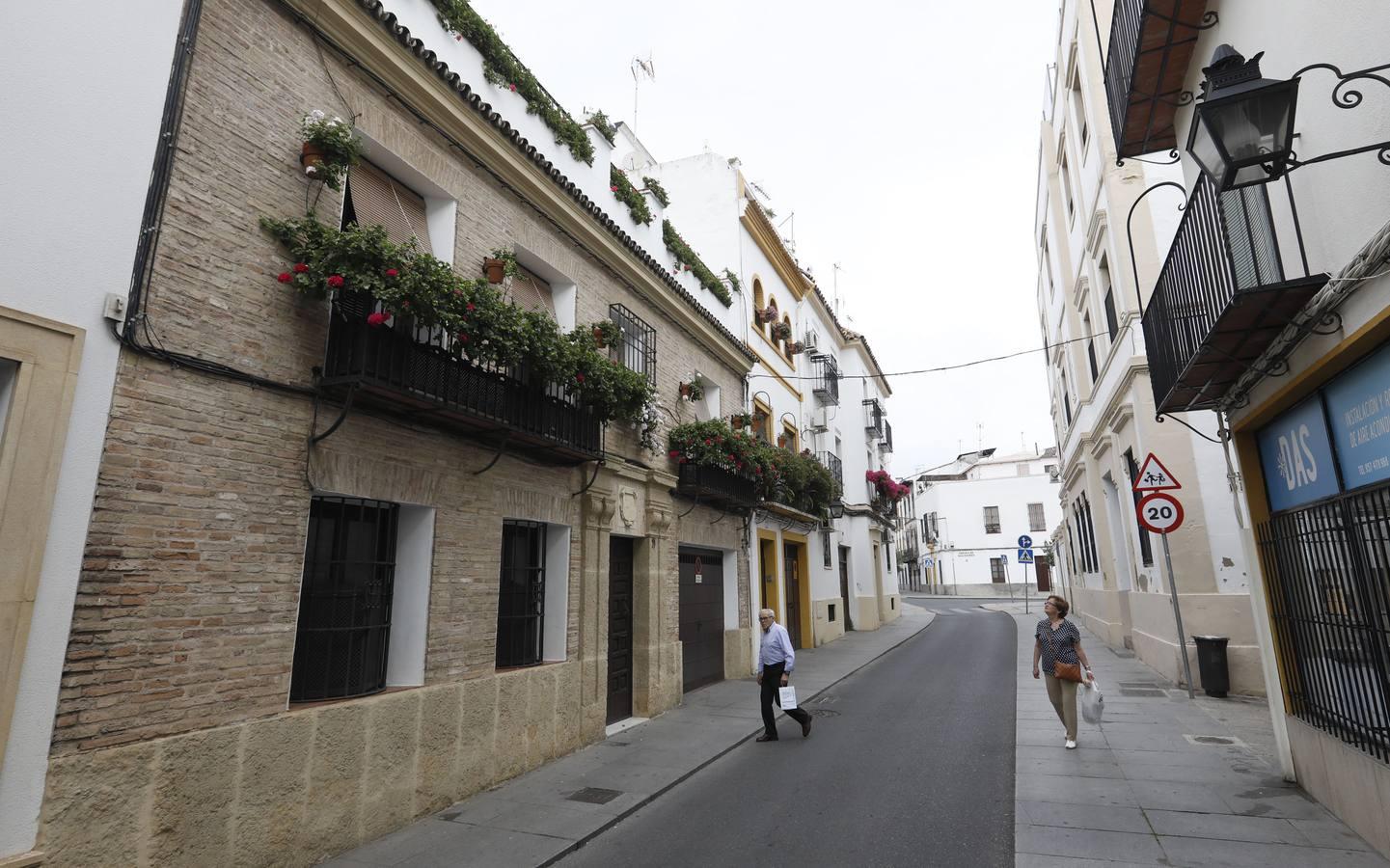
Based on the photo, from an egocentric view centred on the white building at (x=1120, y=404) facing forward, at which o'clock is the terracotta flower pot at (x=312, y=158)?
The terracotta flower pot is roughly at 11 o'clock from the white building.

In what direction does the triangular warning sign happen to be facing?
toward the camera

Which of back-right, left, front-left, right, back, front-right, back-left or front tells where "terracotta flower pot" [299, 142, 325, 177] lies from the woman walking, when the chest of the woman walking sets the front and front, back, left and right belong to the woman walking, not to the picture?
front-right

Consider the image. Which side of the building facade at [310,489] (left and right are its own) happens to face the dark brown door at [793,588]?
left

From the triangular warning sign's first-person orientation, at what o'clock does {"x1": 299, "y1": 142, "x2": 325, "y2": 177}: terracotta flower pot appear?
The terracotta flower pot is roughly at 1 o'clock from the triangular warning sign.

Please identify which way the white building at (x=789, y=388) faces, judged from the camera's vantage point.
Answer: facing the viewer and to the right of the viewer

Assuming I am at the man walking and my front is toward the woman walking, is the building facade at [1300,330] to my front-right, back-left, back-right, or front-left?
front-right

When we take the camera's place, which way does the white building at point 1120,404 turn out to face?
facing the viewer and to the left of the viewer

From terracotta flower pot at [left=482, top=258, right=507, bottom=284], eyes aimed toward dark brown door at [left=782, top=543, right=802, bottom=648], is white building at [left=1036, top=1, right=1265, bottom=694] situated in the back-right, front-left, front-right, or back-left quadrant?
front-right

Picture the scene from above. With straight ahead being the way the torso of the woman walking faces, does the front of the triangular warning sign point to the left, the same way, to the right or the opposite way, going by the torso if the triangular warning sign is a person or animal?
the same way

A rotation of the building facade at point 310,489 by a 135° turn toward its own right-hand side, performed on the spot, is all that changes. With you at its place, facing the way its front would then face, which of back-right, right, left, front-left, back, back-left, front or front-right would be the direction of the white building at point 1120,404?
back

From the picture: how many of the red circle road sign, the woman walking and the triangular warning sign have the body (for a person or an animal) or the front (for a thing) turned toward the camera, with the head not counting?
3

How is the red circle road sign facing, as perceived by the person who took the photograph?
facing the viewer

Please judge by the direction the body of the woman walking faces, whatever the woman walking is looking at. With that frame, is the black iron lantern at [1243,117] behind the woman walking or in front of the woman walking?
in front

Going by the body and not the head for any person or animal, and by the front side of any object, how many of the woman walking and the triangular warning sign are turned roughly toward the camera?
2

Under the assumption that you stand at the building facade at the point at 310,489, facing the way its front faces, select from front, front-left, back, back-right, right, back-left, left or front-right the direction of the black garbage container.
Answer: front-left

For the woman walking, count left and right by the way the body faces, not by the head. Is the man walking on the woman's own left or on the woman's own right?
on the woman's own right

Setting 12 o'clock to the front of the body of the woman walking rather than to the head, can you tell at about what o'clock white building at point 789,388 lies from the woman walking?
The white building is roughly at 5 o'clock from the woman walking.

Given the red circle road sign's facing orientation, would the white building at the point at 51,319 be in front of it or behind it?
in front

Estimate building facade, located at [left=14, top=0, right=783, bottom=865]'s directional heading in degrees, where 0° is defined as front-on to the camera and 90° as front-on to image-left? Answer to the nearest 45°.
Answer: approximately 315°

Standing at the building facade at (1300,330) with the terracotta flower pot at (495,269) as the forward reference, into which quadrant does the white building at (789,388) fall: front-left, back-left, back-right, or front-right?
front-right
